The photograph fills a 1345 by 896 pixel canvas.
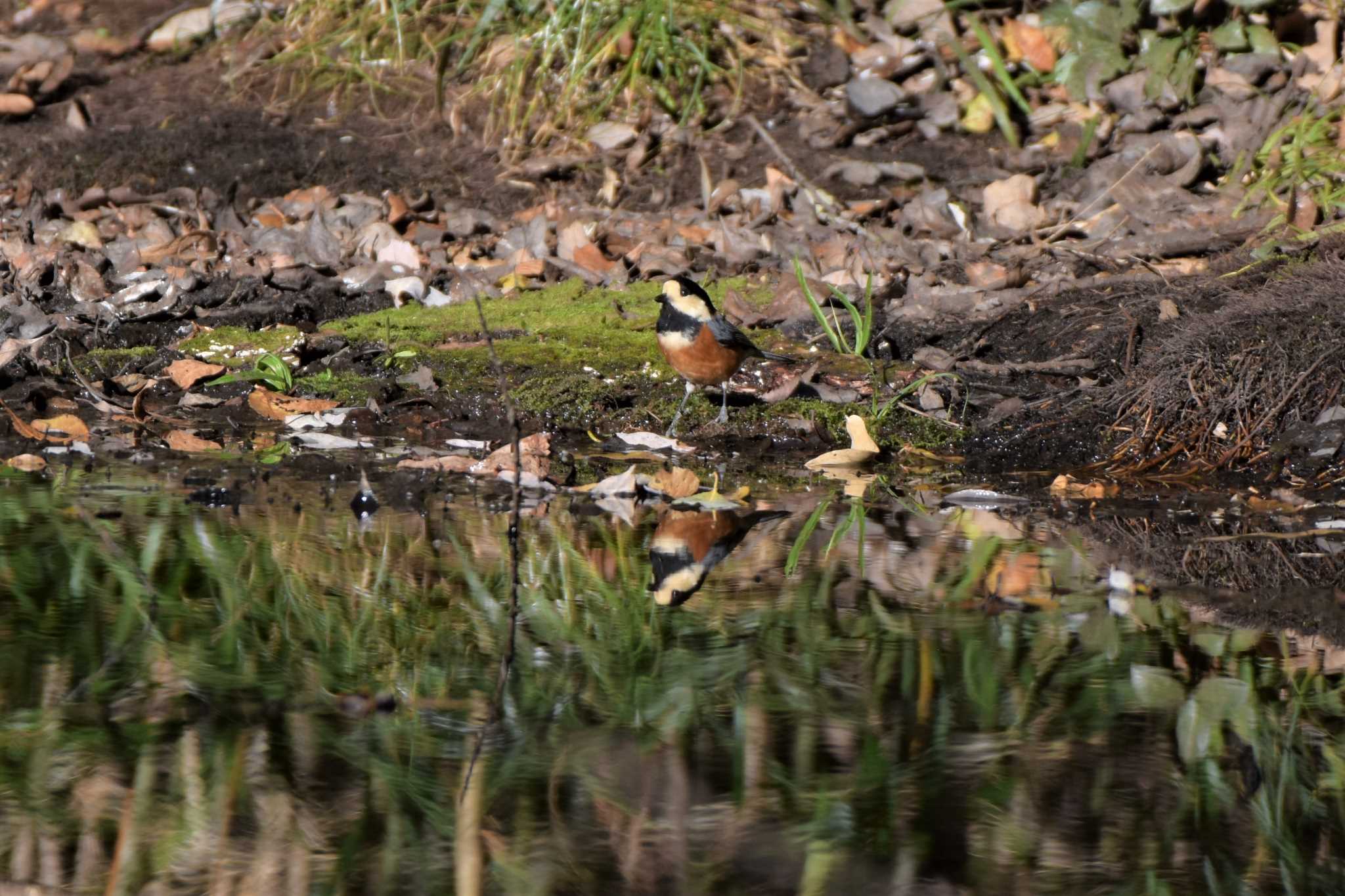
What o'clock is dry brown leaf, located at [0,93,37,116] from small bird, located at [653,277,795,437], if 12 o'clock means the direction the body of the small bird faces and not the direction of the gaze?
The dry brown leaf is roughly at 3 o'clock from the small bird.

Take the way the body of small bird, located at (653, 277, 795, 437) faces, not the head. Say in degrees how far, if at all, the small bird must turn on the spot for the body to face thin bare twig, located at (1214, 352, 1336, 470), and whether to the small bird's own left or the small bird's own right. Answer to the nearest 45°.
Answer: approximately 135° to the small bird's own left

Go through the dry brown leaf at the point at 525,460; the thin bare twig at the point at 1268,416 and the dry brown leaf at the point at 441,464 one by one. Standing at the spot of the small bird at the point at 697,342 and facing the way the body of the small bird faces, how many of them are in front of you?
2

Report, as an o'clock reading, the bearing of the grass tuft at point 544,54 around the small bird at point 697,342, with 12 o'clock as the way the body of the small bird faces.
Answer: The grass tuft is roughly at 4 o'clock from the small bird.

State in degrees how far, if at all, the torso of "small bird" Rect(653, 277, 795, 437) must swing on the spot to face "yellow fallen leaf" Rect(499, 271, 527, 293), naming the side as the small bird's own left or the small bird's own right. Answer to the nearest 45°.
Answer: approximately 90° to the small bird's own right

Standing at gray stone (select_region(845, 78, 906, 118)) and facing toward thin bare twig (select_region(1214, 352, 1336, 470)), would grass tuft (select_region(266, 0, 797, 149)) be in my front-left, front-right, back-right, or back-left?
back-right

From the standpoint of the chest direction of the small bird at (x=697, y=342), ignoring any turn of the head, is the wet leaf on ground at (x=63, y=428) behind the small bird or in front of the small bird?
in front

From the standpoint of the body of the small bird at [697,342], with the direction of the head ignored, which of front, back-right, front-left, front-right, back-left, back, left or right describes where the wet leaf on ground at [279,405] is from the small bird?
front-right

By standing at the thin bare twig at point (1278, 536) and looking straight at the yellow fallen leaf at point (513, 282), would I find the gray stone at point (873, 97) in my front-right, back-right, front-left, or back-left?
front-right

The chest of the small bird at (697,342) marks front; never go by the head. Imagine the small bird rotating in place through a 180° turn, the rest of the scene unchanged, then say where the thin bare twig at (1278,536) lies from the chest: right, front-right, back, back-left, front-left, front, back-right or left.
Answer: right

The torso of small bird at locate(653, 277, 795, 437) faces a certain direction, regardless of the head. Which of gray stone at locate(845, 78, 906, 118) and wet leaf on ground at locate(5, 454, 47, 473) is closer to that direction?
the wet leaf on ground

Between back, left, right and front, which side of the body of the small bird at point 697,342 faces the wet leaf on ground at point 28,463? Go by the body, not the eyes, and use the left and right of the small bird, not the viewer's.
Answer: front

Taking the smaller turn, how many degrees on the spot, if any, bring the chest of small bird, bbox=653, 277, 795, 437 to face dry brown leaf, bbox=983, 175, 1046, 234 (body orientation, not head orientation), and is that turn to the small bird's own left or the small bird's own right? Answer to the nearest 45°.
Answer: approximately 180°

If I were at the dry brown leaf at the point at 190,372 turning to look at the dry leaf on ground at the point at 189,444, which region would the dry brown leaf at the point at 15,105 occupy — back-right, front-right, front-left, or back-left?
back-right

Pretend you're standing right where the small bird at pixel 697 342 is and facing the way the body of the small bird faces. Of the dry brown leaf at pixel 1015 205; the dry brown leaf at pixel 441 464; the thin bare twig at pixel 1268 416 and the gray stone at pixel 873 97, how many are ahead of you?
1

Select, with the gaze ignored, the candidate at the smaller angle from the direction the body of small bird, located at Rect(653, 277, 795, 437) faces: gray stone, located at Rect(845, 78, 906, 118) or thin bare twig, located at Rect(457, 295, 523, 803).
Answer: the thin bare twig
